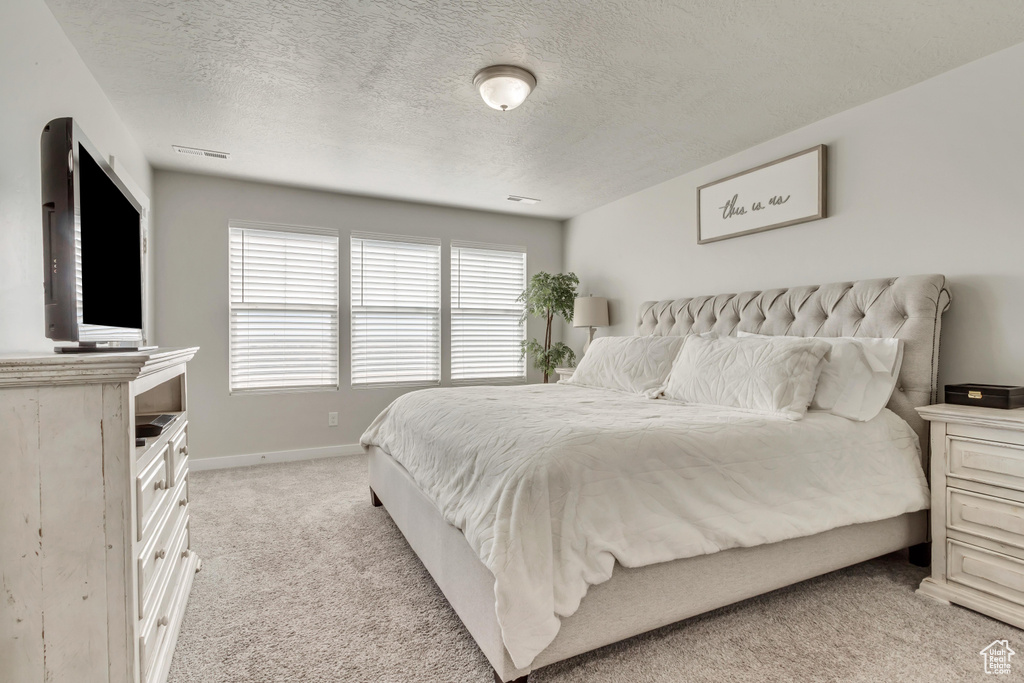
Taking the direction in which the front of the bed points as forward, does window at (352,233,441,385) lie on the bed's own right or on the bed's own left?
on the bed's own right

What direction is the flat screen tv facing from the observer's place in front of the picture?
facing to the right of the viewer

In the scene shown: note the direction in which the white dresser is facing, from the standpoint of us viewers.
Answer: facing to the right of the viewer

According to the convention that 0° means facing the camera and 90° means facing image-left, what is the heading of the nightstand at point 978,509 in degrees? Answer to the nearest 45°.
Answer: approximately 45°

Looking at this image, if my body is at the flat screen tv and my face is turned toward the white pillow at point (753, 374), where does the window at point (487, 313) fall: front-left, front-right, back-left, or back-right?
front-left

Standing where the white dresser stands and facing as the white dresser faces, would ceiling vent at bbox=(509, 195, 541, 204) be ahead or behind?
ahead

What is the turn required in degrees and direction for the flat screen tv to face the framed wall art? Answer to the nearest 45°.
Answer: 0° — it already faces it

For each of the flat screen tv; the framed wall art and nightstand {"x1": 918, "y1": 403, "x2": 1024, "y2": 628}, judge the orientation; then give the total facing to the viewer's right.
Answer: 1

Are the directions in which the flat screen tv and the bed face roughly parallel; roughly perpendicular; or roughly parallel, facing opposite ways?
roughly parallel, facing opposite ways

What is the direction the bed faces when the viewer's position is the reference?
facing the viewer and to the left of the viewer

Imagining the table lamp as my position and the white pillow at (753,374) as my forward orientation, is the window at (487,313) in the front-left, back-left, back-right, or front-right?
back-right

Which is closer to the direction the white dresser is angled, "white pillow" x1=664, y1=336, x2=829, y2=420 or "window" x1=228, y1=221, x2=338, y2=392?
the white pillow
